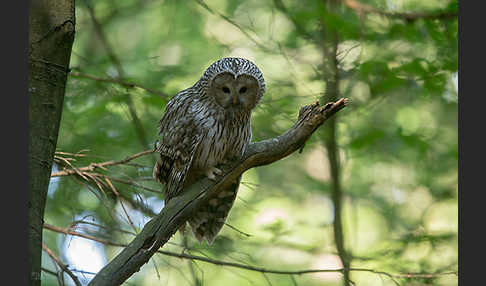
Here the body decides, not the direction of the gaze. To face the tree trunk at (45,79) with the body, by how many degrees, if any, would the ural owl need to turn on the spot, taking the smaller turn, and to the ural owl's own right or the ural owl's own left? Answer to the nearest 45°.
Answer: approximately 90° to the ural owl's own right

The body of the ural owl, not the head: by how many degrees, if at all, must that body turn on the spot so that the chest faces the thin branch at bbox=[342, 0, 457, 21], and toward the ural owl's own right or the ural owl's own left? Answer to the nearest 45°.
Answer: approximately 90° to the ural owl's own left

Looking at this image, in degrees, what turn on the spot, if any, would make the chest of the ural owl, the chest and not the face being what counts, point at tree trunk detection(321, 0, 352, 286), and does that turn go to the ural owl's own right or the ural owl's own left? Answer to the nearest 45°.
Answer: approximately 90° to the ural owl's own left

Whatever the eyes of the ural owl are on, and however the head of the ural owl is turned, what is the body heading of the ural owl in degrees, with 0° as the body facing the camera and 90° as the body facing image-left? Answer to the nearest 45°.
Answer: approximately 315°
